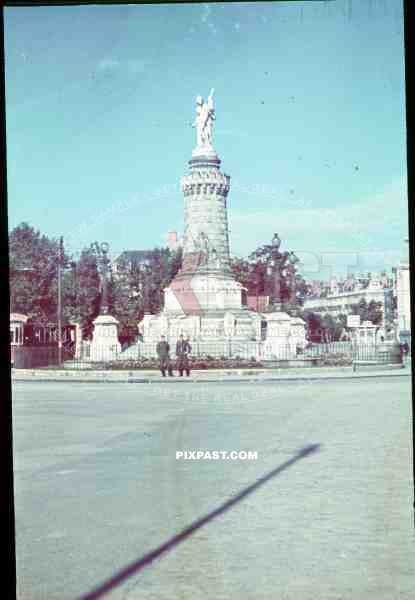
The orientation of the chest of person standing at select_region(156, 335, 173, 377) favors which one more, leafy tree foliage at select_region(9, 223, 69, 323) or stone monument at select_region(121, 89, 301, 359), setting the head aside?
the leafy tree foliage

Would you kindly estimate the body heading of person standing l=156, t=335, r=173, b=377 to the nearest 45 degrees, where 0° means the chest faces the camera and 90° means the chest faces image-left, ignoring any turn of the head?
approximately 0°

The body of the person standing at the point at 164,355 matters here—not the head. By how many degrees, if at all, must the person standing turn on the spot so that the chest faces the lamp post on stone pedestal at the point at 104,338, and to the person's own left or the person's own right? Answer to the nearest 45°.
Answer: approximately 90° to the person's own right

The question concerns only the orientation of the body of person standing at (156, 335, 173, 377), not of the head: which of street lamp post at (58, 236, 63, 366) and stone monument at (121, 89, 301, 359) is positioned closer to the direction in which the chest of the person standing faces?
the street lamp post
